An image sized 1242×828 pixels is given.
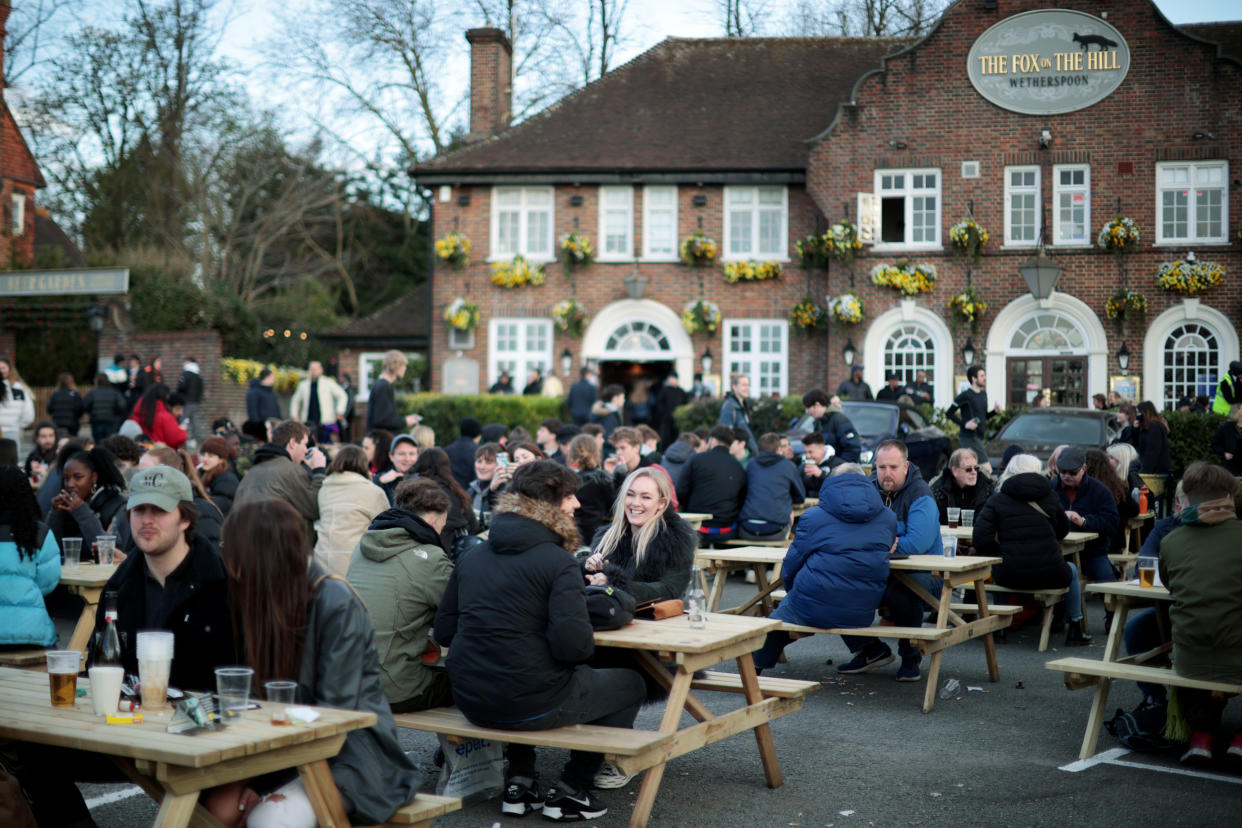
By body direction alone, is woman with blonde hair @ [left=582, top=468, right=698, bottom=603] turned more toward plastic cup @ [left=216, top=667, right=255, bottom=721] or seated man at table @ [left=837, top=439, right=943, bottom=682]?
the plastic cup

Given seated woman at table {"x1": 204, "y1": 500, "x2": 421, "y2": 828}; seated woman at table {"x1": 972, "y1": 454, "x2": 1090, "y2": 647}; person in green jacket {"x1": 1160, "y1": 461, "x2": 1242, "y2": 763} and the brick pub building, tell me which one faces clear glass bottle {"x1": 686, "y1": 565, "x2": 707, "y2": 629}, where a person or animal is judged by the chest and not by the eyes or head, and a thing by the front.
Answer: the brick pub building

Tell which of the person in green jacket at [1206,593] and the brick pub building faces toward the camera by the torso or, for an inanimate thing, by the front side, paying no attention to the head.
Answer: the brick pub building

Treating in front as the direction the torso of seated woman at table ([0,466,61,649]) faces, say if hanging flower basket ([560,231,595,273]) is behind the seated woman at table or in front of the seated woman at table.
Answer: in front

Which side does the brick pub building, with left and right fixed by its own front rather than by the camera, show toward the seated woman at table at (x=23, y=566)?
front

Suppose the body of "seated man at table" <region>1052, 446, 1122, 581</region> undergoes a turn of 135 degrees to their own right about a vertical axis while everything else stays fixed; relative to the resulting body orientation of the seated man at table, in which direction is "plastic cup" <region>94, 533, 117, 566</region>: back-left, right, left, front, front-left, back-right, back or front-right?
back-left

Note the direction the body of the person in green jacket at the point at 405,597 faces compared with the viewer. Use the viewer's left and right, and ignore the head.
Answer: facing away from the viewer and to the right of the viewer

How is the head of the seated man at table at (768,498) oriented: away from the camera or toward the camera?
away from the camera

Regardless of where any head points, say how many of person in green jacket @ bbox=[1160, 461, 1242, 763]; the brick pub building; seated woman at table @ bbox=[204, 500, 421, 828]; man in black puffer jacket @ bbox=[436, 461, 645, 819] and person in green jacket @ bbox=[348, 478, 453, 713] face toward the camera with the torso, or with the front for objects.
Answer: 1

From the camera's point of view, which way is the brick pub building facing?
toward the camera

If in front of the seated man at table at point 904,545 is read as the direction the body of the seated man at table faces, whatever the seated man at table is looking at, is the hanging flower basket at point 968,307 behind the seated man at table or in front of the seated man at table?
behind

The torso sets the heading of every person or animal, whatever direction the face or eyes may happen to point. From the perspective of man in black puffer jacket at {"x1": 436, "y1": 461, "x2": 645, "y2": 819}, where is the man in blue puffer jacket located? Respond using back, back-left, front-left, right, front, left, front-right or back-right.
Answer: front
